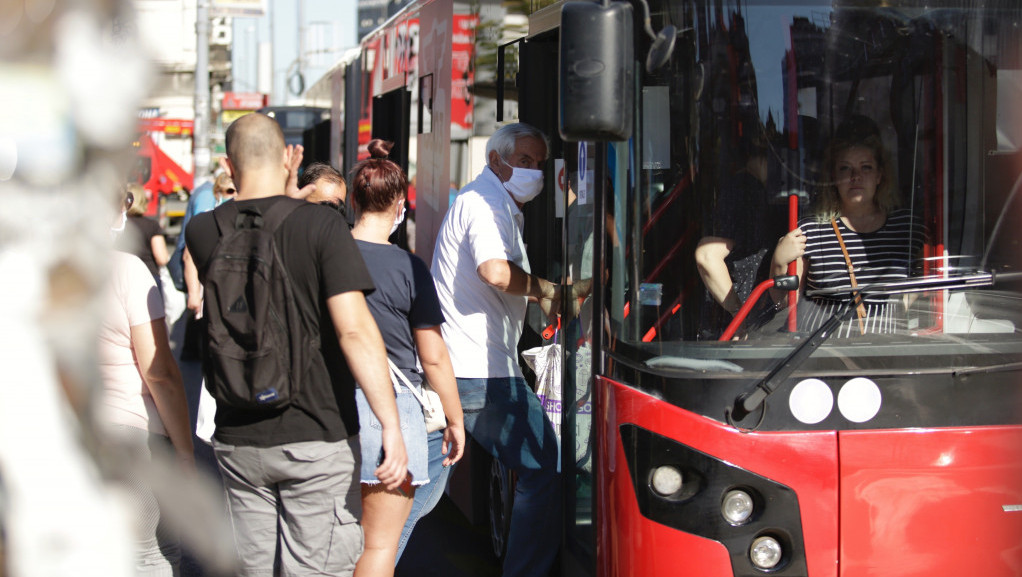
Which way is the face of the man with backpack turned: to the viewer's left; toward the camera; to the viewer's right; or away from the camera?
away from the camera

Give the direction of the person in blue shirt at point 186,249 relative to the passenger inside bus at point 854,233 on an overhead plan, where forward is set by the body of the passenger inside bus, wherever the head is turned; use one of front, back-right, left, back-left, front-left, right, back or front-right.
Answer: back-right

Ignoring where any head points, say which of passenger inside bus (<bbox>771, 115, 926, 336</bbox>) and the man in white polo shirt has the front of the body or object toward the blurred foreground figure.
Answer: the passenger inside bus

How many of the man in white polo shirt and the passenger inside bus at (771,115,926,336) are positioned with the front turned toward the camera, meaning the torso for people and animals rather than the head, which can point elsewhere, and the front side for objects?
1

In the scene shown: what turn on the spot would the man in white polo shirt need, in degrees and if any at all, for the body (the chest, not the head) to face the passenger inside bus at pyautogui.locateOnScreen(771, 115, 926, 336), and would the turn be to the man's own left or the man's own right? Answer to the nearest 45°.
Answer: approximately 45° to the man's own right

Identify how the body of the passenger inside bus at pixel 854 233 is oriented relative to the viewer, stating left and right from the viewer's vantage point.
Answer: facing the viewer

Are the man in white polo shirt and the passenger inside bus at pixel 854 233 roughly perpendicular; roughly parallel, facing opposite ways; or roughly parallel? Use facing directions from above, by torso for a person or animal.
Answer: roughly perpendicular

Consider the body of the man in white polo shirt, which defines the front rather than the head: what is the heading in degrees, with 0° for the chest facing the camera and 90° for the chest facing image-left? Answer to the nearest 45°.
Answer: approximately 270°

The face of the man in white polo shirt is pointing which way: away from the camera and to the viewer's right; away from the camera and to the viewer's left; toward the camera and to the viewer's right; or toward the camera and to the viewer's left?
toward the camera and to the viewer's right

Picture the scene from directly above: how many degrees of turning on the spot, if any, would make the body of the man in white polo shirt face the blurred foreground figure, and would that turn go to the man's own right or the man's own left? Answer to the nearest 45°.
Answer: approximately 90° to the man's own right

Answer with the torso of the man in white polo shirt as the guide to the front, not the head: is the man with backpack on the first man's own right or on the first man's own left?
on the first man's own right
